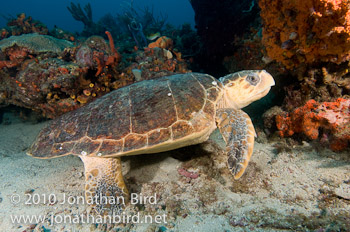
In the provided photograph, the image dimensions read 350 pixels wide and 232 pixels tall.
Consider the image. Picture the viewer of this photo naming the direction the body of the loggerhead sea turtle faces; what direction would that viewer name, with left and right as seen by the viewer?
facing to the right of the viewer
